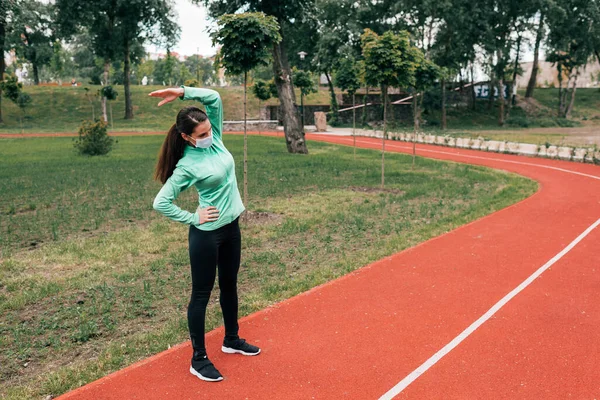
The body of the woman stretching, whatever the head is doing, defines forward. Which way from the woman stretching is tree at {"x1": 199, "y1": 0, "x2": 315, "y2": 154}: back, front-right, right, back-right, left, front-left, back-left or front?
back-left

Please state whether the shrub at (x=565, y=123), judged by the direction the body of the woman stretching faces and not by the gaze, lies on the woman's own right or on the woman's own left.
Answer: on the woman's own left

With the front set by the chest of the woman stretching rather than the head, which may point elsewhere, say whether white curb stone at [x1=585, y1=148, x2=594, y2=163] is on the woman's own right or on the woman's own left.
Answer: on the woman's own left

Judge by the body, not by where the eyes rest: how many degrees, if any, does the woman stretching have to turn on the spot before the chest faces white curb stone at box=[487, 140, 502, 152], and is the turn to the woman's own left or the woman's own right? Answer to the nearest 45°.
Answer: approximately 90° to the woman's own left

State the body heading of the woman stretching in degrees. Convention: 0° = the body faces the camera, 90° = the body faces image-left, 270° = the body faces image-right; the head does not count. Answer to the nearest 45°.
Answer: approximately 315°

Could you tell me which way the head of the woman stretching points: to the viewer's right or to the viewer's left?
to the viewer's right

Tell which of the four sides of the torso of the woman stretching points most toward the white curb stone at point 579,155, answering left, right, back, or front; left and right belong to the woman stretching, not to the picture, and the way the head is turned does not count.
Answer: left

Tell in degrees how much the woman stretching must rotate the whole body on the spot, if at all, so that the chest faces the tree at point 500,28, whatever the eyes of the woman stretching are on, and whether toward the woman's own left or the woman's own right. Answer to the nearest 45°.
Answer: approximately 90° to the woman's own left

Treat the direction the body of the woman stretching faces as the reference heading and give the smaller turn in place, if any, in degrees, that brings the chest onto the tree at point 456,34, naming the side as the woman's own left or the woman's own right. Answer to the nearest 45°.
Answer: approximately 90° to the woman's own left

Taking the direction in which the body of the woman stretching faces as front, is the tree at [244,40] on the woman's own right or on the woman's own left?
on the woman's own left

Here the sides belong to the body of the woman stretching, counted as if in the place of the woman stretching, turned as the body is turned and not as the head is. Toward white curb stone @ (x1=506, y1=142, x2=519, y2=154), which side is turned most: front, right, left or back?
left

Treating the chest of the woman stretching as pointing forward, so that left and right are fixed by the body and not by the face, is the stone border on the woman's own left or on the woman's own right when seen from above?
on the woman's own left
